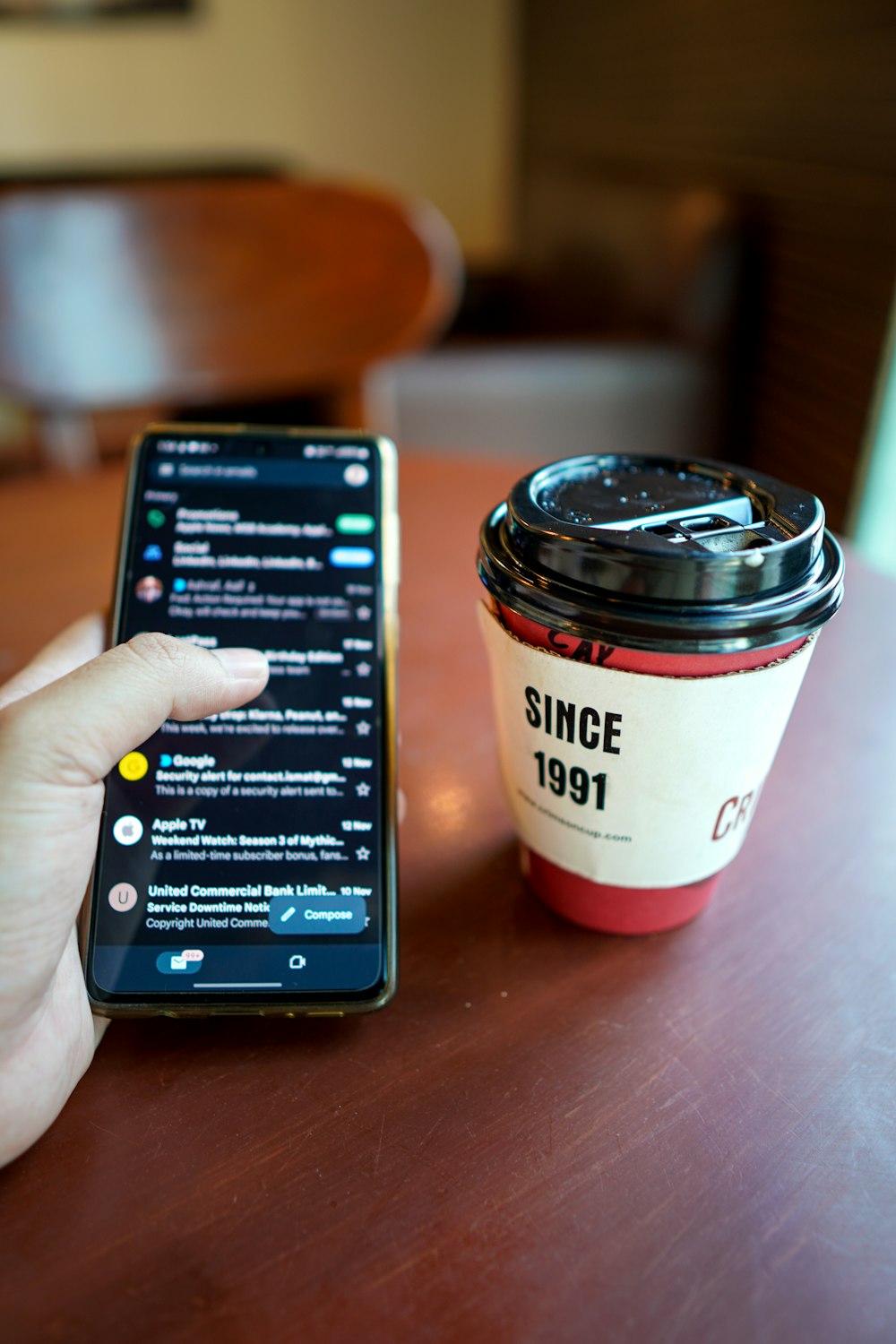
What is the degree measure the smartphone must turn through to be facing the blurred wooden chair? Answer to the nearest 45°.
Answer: approximately 180°

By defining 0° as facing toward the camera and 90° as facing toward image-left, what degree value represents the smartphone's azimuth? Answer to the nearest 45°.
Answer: approximately 0°
